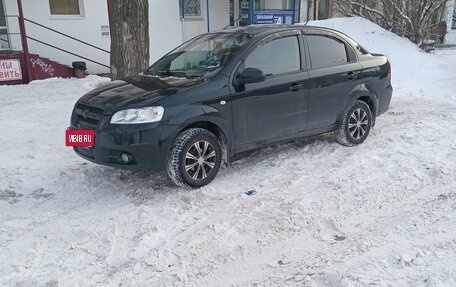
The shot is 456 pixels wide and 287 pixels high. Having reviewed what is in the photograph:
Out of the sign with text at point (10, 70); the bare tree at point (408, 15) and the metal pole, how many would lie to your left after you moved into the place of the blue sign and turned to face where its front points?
1

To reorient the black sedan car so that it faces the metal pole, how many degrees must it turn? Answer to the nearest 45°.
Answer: approximately 90° to its right

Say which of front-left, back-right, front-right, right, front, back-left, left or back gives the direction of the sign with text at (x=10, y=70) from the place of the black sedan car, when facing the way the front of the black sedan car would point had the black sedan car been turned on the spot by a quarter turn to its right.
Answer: front

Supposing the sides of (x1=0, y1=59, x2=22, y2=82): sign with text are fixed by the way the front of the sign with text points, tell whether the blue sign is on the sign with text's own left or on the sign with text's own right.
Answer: on the sign with text's own left

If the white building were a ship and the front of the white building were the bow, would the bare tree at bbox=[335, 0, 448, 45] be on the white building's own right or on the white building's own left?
on the white building's own left

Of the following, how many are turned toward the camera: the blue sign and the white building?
2

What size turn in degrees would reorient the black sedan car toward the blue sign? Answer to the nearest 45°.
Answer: approximately 135° to its right

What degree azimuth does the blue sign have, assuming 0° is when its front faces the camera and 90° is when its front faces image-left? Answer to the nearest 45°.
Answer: approximately 0°

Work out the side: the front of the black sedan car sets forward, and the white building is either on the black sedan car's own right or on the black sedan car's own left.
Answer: on the black sedan car's own right

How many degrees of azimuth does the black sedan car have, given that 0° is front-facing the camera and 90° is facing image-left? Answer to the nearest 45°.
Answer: approximately 45°
